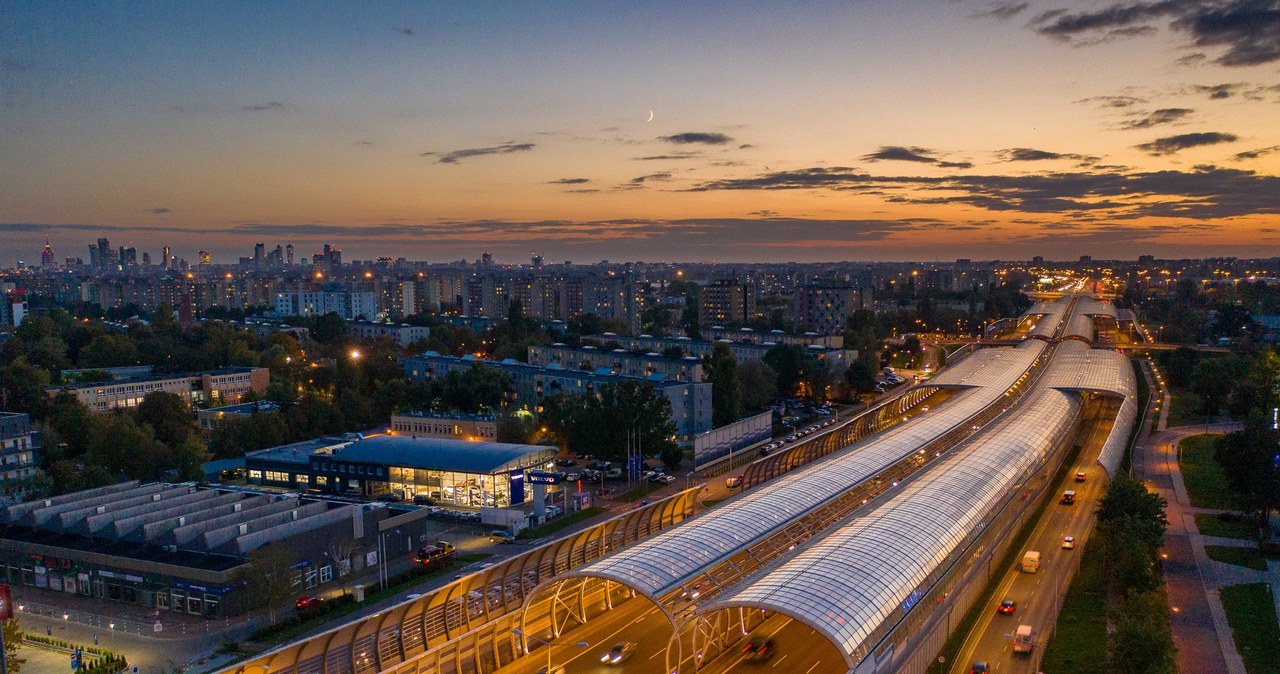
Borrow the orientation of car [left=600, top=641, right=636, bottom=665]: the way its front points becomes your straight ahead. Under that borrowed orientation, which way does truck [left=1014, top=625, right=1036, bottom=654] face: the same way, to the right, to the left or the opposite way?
the opposite way

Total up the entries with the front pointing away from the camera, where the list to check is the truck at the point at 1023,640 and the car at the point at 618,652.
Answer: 1

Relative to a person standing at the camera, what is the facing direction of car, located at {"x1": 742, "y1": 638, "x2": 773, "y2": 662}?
facing away from the viewer and to the right of the viewer

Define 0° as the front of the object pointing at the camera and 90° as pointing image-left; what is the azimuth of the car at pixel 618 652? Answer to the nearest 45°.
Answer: approximately 45°

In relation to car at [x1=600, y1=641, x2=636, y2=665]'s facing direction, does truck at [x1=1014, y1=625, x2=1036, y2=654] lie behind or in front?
behind

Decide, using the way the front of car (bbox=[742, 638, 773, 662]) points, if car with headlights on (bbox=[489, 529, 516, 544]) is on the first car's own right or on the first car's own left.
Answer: on the first car's own left

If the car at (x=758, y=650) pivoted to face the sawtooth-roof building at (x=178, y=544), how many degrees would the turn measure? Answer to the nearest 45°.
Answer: approximately 135° to its left

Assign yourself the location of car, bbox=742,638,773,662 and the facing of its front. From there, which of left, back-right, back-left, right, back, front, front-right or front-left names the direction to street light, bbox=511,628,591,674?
back-left

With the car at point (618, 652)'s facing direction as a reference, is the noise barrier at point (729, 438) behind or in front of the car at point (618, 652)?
behind

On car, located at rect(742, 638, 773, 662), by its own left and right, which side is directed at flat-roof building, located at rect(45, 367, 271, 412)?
left

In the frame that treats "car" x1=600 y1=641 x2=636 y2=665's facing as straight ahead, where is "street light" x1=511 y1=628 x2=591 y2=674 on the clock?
The street light is roughly at 2 o'clock from the car.

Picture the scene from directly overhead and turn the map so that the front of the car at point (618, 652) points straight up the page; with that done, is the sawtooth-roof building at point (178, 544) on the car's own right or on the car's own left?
on the car's own right

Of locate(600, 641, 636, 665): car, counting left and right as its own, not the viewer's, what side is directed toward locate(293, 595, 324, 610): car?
right

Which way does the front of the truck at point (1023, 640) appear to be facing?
away from the camera

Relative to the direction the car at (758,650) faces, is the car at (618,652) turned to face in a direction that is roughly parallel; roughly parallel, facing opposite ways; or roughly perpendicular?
roughly parallel, facing opposite ways
